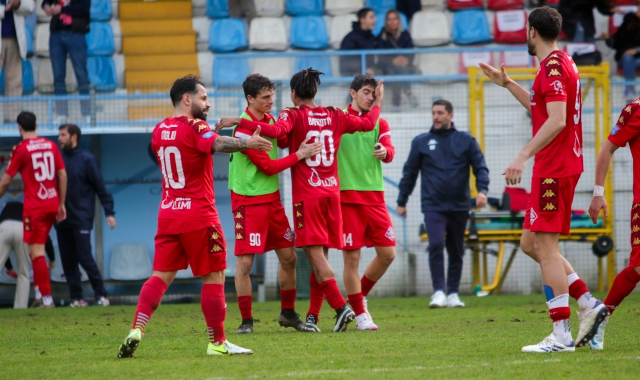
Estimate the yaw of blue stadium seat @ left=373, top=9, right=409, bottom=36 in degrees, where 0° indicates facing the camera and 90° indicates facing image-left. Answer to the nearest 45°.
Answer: approximately 0°

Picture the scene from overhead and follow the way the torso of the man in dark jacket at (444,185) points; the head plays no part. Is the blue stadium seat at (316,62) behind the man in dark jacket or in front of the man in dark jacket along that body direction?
behind

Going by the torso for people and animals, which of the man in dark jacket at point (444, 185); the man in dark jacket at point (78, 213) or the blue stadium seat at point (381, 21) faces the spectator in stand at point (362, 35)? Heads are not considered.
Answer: the blue stadium seat

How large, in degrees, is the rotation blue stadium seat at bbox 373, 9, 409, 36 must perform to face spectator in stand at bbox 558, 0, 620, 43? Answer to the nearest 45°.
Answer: approximately 90° to its left

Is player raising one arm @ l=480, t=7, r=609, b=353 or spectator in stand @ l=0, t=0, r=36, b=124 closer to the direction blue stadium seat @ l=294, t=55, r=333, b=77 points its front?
the player raising one arm

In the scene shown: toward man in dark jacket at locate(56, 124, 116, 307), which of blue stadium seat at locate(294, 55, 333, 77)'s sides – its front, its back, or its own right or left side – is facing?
front

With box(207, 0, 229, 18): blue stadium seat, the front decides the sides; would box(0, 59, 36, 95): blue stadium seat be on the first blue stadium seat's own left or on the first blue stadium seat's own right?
on the first blue stadium seat's own right

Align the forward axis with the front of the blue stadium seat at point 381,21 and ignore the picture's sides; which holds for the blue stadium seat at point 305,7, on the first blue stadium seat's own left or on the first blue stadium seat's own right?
on the first blue stadium seat's own right

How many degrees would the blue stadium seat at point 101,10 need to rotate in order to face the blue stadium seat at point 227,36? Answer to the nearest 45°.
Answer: approximately 45° to its left

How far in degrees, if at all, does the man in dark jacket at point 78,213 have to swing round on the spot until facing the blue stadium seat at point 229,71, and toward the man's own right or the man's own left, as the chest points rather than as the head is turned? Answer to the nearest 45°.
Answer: approximately 135° to the man's own left

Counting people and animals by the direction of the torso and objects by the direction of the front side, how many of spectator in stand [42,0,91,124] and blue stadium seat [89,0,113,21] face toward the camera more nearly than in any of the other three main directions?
2
